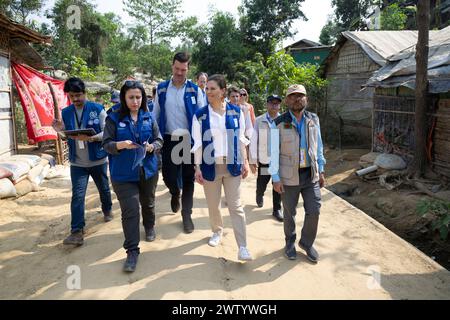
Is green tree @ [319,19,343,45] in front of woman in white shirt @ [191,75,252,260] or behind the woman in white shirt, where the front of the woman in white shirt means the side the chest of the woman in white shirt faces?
behind

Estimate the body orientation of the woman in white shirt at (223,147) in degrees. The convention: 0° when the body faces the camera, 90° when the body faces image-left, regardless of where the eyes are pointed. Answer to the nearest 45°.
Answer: approximately 0°

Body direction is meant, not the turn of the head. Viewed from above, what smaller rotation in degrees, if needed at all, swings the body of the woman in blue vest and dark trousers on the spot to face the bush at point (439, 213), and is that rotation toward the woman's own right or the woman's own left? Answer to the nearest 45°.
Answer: approximately 90° to the woman's own left

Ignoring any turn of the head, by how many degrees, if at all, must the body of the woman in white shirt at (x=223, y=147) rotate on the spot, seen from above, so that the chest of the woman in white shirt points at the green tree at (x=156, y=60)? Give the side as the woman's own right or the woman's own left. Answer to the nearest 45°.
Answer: approximately 180°

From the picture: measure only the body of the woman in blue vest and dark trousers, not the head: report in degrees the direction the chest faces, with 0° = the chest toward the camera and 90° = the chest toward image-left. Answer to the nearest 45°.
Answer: approximately 0°
